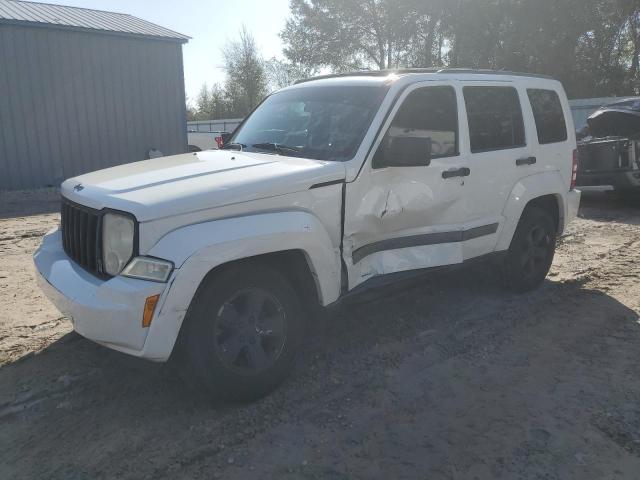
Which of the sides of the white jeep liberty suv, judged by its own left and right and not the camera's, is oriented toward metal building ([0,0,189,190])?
right

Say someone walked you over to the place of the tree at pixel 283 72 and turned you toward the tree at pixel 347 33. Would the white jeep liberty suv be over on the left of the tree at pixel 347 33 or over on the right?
right

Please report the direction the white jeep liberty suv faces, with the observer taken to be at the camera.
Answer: facing the viewer and to the left of the viewer

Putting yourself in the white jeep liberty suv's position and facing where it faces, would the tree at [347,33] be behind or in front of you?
behind

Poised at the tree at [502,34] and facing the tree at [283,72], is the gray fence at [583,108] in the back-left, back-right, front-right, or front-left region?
back-left

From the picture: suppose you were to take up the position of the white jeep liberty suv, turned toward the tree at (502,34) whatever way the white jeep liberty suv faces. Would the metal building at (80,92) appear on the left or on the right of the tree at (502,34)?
left

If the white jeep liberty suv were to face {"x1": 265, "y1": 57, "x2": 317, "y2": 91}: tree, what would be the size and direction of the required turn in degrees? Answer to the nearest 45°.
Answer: approximately 135° to its right

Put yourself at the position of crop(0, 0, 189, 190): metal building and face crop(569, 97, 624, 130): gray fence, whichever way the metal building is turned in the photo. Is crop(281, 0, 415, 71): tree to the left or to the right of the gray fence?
left

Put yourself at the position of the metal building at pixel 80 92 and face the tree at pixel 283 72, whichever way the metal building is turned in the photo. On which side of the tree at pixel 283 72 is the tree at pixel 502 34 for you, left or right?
right

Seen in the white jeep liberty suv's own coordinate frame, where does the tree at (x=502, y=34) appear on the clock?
The tree is roughly at 5 o'clock from the white jeep liberty suv.
